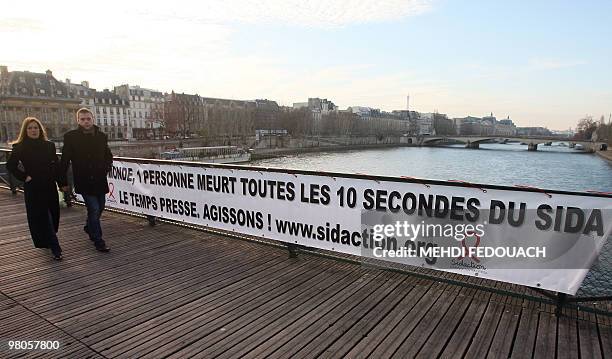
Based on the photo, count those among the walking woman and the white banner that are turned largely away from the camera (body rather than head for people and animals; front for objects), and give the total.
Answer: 0

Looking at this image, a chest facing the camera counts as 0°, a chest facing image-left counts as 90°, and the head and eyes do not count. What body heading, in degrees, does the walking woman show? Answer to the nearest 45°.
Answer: approximately 0°

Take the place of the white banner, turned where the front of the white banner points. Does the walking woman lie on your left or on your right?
on your right

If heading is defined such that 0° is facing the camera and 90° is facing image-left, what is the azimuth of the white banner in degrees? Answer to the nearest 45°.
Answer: approximately 45°

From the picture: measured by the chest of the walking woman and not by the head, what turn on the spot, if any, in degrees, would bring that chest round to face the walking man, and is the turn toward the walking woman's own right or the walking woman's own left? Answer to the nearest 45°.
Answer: approximately 90° to the walking woman's own left

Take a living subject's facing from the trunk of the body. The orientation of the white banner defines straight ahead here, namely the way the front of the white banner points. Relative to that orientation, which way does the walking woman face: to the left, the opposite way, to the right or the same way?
to the left

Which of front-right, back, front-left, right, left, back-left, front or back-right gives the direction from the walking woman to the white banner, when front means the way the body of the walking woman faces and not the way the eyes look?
front-left
